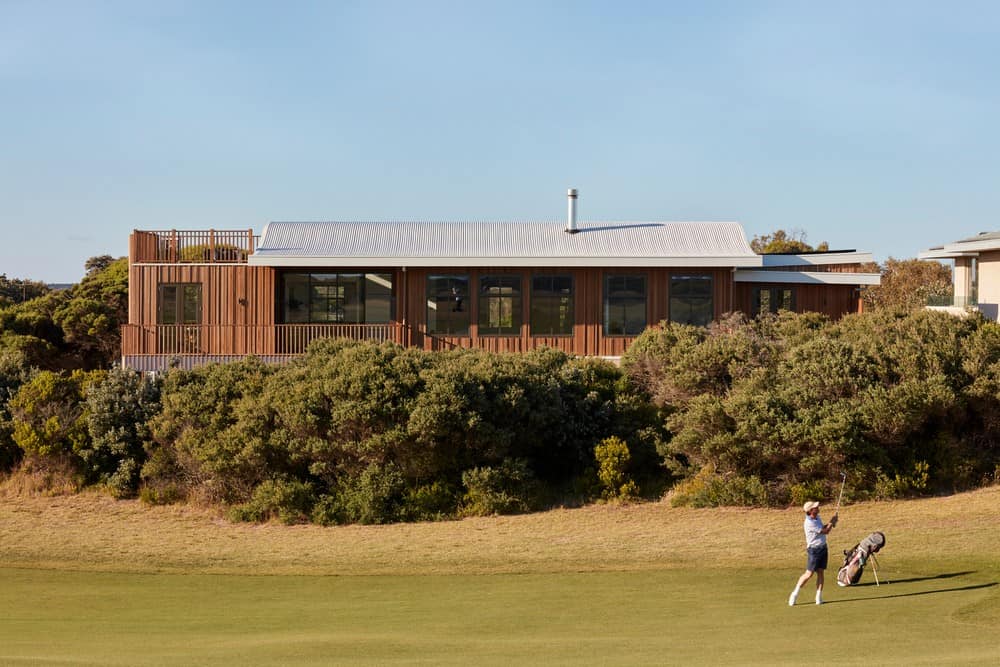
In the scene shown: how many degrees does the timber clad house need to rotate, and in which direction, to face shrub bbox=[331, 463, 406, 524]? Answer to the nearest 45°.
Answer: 0° — it already faces it

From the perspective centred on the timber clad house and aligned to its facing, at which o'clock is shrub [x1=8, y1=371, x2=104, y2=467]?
The shrub is roughly at 2 o'clock from the timber clad house.

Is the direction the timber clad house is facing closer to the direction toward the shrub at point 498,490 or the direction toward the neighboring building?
the shrub

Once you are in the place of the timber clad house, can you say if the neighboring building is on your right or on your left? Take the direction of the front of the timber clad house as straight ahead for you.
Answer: on your left

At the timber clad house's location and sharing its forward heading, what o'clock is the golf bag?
The golf bag is roughly at 11 o'clock from the timber clad house.

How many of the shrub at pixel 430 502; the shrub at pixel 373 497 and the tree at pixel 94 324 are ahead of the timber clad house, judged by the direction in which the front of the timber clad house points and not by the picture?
2

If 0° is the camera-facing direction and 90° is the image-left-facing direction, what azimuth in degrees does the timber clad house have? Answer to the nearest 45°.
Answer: approximately 0°
